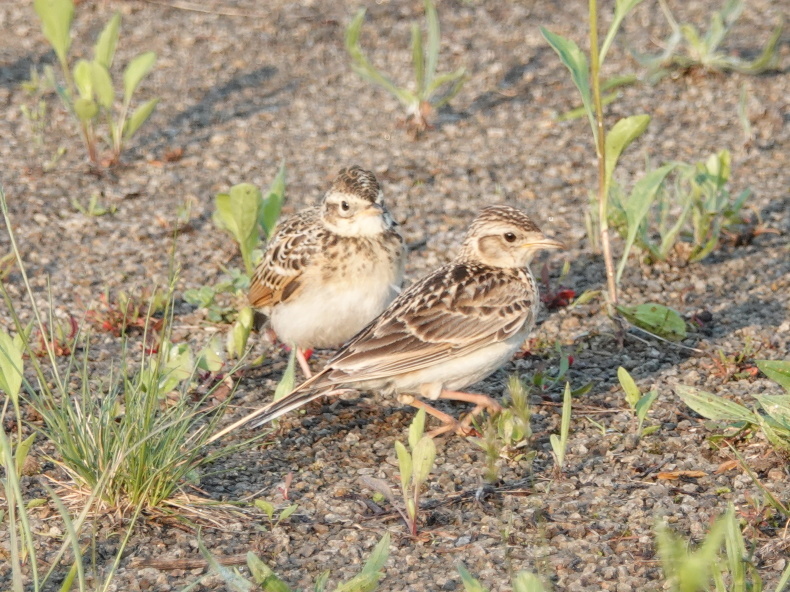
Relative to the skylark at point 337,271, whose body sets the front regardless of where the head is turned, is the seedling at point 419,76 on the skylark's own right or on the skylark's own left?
on the skylark's own left

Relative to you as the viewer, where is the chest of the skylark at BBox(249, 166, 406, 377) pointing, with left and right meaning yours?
facing the viewer and to the right of the viewer

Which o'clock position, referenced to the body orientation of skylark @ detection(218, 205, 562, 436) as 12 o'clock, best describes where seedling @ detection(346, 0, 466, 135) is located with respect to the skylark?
The seedling is roughly at 9 o'clock from the skylark.

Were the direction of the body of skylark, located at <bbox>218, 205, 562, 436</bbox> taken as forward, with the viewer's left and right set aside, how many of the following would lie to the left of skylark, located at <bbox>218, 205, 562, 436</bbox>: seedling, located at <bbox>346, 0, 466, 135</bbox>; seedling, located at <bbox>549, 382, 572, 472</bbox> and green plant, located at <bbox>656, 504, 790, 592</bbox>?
1

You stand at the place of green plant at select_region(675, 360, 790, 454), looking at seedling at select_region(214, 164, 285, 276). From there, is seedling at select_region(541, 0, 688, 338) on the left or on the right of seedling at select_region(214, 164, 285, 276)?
right

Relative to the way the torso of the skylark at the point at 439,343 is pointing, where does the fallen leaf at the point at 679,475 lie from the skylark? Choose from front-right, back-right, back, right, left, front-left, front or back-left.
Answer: front-right

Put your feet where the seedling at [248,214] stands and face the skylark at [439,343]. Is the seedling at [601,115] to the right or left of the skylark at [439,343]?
left

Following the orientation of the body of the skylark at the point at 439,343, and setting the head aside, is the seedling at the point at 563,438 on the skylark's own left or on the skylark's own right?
on the skylark's own right

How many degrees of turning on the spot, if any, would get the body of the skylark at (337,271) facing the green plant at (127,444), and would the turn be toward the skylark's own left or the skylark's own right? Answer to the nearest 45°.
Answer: approximately 90° to the skylark's own right

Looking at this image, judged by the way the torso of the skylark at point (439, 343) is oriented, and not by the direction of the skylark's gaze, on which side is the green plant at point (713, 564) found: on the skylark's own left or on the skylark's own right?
on the skylark's own right

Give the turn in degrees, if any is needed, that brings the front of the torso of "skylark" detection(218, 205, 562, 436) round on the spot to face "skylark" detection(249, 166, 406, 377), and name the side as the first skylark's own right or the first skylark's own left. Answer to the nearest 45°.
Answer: approximately 135° to the first skylark's own left

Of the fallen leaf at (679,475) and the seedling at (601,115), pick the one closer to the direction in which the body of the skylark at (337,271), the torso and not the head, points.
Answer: the fallen leaf

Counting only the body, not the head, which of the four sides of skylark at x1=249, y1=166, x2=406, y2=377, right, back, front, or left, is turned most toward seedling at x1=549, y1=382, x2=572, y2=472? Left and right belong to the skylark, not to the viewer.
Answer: front

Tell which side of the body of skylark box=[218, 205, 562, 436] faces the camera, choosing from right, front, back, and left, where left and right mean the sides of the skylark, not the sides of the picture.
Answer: right

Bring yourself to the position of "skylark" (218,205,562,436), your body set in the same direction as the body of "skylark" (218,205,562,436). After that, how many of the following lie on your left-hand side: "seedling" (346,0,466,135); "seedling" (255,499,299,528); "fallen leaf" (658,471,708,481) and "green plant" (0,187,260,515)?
1

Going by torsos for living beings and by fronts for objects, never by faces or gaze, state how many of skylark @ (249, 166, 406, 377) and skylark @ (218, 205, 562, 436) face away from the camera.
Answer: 0
